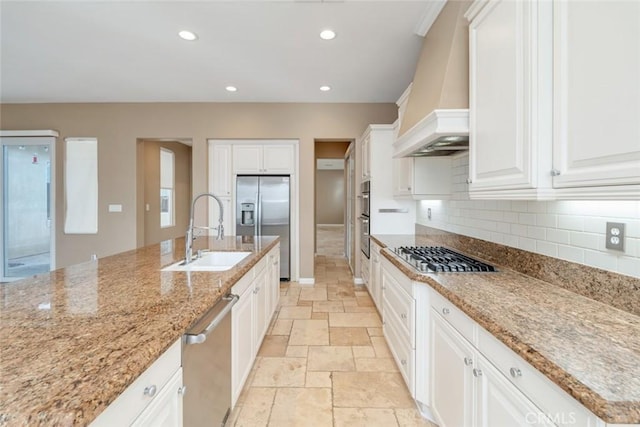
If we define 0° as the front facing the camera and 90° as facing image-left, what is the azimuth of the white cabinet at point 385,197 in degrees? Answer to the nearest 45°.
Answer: approximately 90°

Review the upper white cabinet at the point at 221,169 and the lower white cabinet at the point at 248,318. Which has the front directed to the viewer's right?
the lower white cabinet

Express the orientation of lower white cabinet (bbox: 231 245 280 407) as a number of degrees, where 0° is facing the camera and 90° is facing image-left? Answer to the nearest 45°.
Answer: approximately 270°

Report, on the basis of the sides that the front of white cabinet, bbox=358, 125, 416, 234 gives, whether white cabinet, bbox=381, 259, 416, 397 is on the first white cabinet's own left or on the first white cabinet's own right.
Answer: on the first white cabinet's own left

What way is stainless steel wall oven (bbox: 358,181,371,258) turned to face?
to the viewer's left

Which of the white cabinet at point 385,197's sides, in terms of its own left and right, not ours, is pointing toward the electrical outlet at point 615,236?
left

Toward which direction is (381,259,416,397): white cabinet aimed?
to the viewer's left

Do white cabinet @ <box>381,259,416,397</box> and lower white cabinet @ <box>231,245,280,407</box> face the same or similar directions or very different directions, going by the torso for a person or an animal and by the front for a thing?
very different directions

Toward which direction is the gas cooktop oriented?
to the viewer's left

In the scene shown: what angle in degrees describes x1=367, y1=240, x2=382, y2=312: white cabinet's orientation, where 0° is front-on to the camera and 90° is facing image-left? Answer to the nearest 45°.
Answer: approximately 90°
